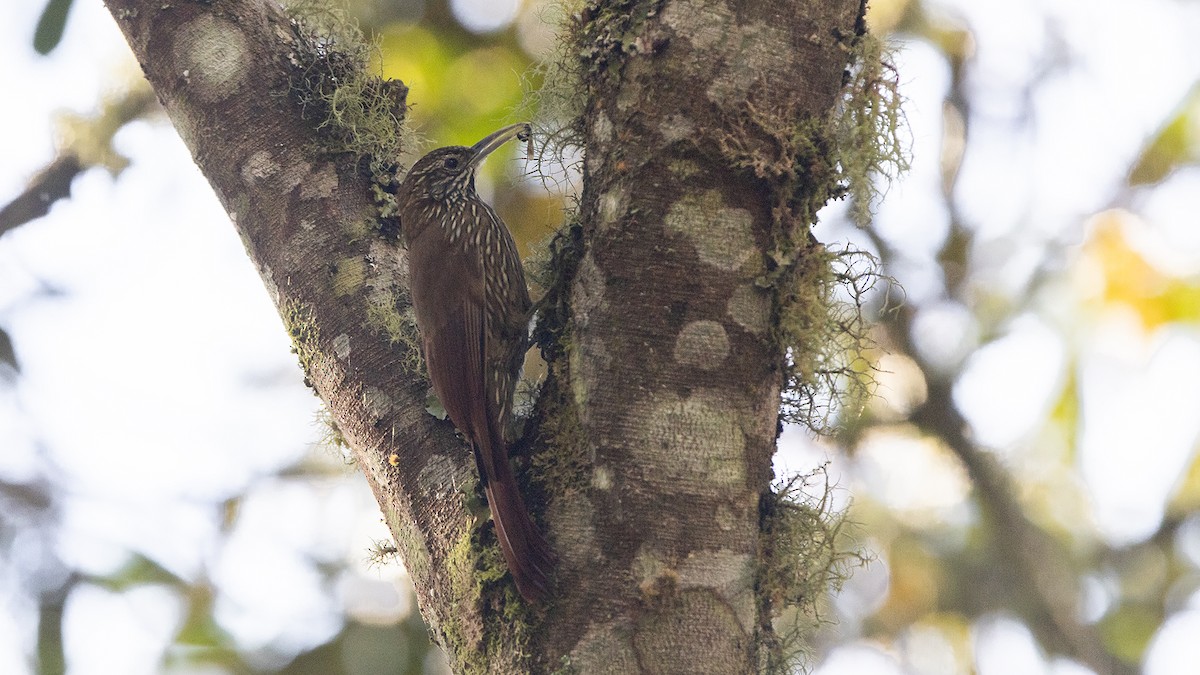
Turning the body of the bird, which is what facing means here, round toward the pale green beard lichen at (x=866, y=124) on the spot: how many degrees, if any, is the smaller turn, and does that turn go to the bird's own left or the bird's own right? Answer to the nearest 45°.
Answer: approximately 45° to the bird's own right

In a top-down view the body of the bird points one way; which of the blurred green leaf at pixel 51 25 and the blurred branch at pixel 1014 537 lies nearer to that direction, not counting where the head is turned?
the blurred branch

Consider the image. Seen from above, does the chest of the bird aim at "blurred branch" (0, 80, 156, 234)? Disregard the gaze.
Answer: no

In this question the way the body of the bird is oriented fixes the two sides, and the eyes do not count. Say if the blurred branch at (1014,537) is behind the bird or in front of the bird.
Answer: in front

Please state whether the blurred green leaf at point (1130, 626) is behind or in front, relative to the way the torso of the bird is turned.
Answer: in front

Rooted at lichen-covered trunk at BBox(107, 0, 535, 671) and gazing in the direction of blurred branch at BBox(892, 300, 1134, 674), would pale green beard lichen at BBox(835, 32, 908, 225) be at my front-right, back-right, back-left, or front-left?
front-right
